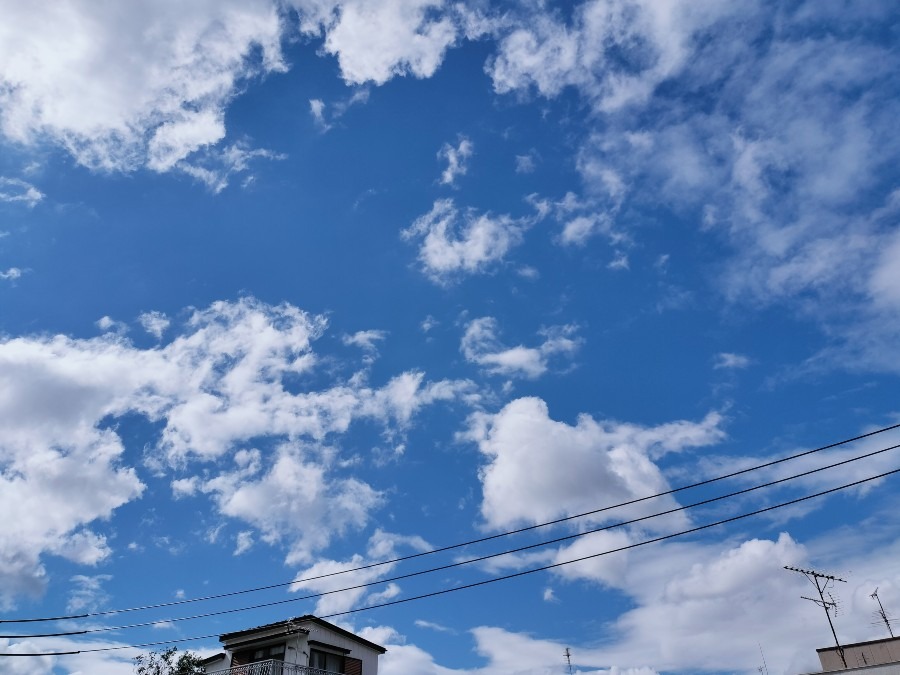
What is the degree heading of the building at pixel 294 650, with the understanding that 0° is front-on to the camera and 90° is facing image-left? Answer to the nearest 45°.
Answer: approximately 45°

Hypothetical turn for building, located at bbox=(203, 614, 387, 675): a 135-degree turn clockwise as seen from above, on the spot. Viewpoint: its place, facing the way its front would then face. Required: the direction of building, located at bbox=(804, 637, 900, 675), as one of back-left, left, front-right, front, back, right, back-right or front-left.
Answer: right
